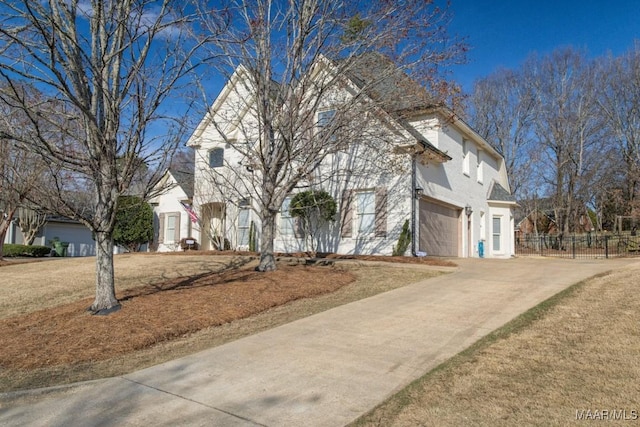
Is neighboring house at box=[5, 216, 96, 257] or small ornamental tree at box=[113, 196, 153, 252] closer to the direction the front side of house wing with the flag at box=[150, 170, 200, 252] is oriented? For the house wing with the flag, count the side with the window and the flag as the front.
the small ornamental tree

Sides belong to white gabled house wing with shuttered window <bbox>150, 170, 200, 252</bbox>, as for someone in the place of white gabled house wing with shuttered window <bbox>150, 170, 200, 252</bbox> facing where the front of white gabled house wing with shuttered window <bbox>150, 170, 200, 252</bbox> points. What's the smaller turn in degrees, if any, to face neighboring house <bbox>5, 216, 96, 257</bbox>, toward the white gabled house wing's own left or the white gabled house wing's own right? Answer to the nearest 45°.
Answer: approximately 90° to the white gabled house wing's own right

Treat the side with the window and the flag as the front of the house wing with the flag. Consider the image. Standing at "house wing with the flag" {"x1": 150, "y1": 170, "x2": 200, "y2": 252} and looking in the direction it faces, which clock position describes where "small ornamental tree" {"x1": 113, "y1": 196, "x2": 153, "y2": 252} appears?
The small ornamental tree is roughly at 2 o'clock from the house wing with the flag.

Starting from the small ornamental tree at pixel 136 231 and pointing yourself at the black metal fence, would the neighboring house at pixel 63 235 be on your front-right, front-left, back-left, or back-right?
back-left

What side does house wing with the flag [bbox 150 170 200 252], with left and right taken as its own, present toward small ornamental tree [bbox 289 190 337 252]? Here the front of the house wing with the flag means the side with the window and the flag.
left

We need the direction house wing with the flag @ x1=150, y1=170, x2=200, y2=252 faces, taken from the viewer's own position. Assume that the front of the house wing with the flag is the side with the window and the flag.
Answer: facing the viewer and to the left of the viewer

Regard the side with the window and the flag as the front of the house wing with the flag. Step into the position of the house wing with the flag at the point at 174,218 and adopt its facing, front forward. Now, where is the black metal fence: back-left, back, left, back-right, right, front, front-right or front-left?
back-left

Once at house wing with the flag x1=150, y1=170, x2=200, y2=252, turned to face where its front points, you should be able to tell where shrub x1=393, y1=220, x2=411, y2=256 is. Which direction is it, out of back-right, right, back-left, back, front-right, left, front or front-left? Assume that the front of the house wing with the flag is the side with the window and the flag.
left
